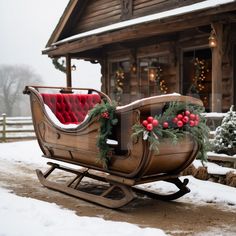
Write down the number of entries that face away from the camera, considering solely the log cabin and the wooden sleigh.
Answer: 0

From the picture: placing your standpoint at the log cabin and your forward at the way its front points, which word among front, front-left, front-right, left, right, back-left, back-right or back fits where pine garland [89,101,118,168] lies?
front-left

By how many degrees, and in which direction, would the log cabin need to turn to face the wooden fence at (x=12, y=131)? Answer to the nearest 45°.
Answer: approximately 90° to its right

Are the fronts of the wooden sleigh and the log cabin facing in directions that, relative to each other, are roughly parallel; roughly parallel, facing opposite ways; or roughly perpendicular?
roughly perpendicular

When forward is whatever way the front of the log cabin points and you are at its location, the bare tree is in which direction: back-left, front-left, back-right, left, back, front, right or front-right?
right

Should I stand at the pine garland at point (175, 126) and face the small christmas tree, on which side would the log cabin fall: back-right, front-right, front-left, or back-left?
front-left

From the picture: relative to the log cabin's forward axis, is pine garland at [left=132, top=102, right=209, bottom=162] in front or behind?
in front

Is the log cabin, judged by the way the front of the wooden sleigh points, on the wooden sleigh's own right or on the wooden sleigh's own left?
on the wooden sleigh's own left

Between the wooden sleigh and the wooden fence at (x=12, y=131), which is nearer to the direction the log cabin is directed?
the wooden sleigh

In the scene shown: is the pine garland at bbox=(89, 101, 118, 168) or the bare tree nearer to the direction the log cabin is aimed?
the pine garland

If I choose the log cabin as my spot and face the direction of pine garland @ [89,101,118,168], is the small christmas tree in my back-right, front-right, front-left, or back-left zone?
front-left

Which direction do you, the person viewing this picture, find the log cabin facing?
facing the viewer and to the left of the viewer

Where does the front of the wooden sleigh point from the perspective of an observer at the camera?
facing the viewer and to the right of the viewer
